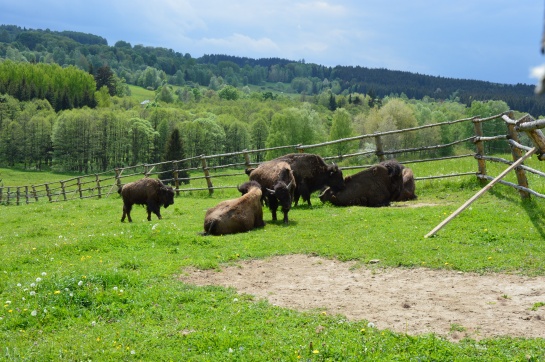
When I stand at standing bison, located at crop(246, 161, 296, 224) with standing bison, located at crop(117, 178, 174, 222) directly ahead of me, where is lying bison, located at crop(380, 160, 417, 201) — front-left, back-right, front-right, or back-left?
back-right

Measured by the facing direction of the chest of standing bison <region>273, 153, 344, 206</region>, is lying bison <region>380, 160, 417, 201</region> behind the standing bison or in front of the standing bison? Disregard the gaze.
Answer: in front

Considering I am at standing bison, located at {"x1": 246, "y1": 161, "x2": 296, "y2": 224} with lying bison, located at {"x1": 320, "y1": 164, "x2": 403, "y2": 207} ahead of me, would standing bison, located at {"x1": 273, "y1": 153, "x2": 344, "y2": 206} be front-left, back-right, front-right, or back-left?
front-left

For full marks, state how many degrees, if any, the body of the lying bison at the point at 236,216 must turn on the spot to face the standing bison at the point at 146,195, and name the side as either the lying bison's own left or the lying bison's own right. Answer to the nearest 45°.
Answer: approximately 90° to the lying bison's own left

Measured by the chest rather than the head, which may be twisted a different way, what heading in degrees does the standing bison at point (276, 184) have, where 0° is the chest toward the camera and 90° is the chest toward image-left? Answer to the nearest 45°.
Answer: approximately 315°

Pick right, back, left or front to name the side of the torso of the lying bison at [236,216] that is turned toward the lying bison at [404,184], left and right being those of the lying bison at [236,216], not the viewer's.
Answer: front

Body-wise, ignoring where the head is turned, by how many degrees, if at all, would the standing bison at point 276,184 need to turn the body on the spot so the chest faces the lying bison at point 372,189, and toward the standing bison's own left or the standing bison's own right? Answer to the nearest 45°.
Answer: approximately 90° to the standing bison's own left

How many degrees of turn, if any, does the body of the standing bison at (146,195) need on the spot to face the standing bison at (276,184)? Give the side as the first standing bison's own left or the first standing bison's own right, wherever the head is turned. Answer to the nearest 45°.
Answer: approximately 45° to the first standing bison's own right

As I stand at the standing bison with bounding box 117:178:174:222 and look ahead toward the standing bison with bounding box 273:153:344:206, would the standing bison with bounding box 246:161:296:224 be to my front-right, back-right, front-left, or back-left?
front-right

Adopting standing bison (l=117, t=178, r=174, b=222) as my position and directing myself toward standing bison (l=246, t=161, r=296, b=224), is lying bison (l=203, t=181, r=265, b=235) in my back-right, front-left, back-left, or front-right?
front-right

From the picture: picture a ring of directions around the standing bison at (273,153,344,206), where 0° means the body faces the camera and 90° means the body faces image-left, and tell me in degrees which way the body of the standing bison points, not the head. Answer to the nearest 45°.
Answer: approximately 270°
